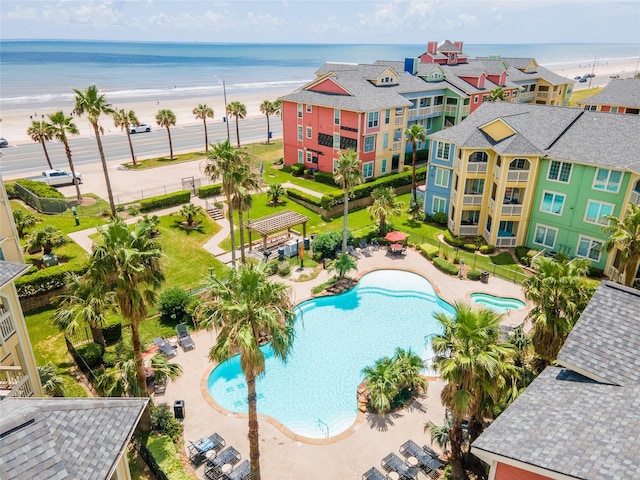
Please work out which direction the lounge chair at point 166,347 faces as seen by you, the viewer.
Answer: facing the viewer and to the right of the viewer

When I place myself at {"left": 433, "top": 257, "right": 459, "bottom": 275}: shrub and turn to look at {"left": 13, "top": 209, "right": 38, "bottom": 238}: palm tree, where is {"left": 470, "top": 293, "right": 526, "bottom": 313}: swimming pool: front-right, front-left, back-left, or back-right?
back-left

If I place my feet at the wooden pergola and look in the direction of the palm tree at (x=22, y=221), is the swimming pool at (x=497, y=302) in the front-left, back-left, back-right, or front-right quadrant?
back-left

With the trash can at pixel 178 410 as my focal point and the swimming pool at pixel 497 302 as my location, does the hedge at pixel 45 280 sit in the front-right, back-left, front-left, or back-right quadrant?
front-right

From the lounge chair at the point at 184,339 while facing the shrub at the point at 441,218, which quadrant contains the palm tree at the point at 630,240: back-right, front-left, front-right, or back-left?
front-right

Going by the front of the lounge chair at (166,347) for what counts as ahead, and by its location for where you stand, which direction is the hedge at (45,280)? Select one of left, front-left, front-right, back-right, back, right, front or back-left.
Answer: back

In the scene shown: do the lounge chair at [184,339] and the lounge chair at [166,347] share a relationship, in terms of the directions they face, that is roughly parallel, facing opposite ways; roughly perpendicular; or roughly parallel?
roughly parallel

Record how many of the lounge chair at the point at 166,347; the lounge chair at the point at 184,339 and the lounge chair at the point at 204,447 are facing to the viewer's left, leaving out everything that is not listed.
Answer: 0

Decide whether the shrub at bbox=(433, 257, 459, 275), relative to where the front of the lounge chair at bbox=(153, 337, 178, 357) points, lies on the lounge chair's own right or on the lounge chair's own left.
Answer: on the lounge chair's own left

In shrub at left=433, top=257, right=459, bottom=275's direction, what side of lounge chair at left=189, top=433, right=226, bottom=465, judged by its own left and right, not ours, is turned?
front

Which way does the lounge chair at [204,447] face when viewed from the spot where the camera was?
facing away from the viewer and to the right of the viewer

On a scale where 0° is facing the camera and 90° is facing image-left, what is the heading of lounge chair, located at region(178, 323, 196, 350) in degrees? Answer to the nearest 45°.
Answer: approximately 315°

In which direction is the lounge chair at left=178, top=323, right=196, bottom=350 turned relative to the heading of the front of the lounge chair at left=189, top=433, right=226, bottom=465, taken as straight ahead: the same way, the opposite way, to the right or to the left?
to the right

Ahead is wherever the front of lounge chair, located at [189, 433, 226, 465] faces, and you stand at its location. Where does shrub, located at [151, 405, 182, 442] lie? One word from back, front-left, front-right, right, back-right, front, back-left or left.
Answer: left

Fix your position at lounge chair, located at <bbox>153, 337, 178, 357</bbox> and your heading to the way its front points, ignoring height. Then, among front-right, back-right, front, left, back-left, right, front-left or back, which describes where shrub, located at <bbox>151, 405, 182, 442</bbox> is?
front-right

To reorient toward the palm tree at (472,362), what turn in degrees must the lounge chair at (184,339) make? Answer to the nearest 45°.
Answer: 0° — it already faces it

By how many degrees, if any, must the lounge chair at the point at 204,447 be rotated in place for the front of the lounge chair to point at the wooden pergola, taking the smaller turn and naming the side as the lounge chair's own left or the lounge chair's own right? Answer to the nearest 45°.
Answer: approximately 45° to the lounge chair's own left

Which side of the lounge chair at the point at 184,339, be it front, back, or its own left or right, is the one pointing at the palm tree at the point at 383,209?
left

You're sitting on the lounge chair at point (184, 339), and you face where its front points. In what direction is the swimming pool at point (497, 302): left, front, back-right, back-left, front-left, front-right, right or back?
front-left

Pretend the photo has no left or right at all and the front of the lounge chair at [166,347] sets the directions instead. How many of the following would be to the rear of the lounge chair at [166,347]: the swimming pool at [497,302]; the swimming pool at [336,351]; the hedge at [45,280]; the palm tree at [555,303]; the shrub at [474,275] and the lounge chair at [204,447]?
1
